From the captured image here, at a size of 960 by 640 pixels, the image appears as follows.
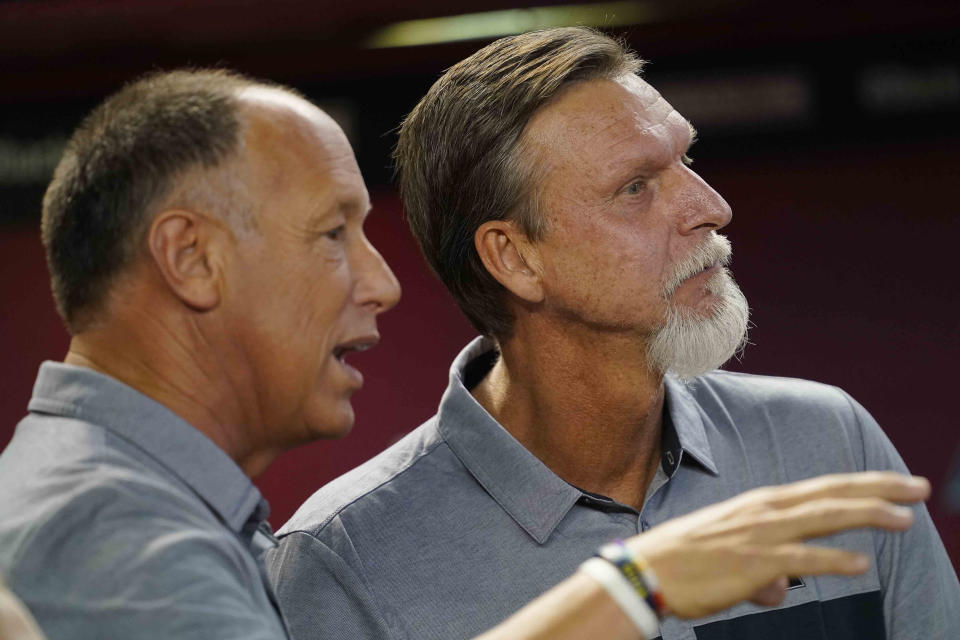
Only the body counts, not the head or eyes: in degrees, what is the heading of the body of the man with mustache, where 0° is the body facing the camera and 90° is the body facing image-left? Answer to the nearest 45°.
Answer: approximately 315°

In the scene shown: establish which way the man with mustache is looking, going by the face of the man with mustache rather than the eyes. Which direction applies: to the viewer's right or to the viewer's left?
to the viewer's right
